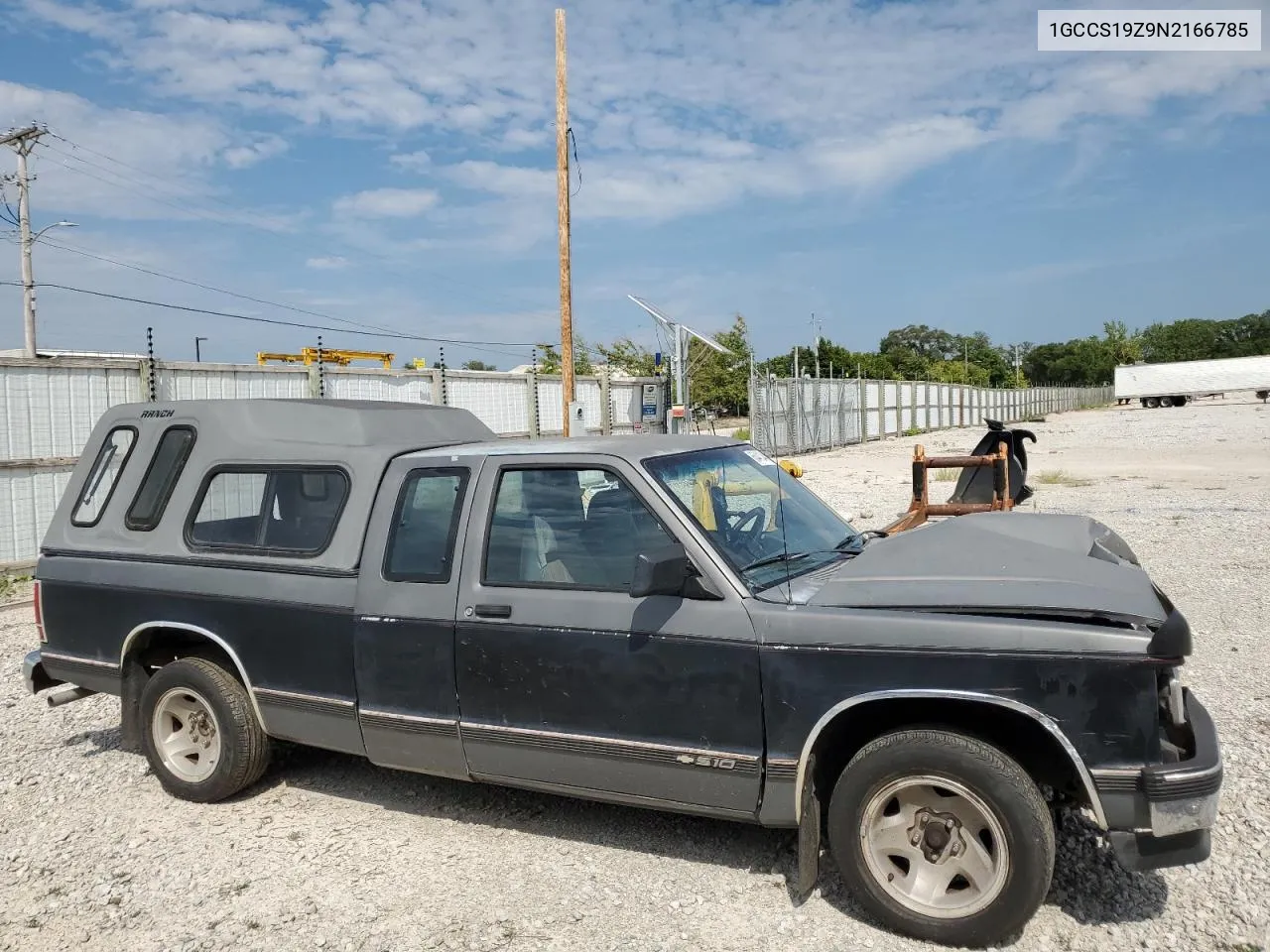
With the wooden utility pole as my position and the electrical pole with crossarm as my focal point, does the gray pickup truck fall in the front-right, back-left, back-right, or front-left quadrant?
back-left

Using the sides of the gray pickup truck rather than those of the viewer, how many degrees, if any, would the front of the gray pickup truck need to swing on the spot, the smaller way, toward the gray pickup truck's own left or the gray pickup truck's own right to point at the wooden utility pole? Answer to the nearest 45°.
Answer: approximately 135° to the gray pickup truck's own left

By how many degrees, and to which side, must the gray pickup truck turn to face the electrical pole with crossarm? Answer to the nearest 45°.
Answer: approximately 180°

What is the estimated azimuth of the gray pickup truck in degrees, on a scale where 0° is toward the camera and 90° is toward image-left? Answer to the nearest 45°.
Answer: approximately 315°
